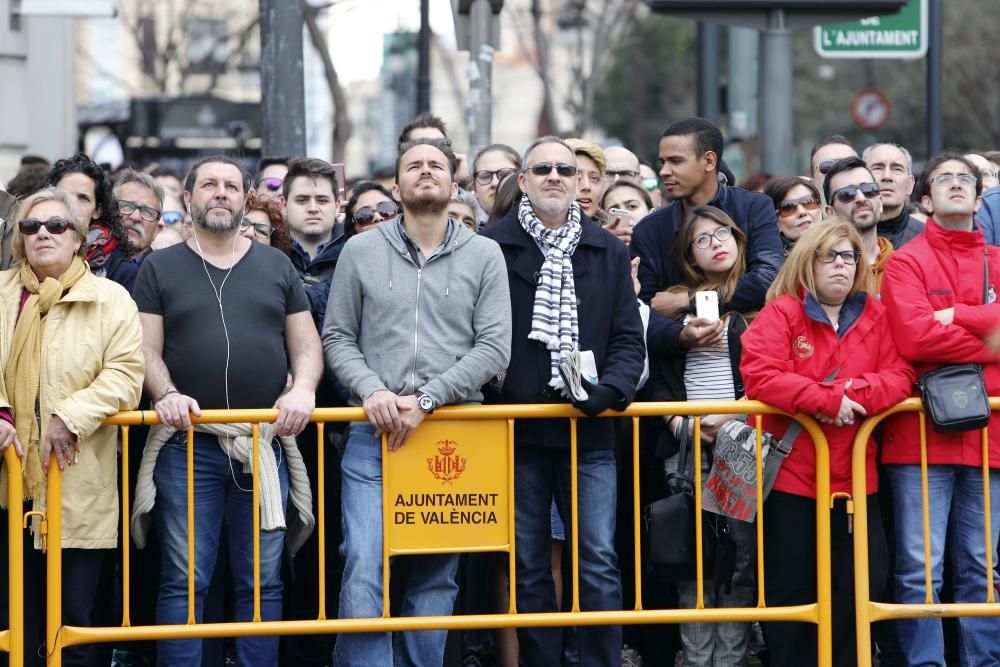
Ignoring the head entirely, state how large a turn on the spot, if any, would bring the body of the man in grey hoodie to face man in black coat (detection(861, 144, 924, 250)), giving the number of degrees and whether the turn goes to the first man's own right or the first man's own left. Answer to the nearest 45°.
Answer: approximately 135° to the first man's own left

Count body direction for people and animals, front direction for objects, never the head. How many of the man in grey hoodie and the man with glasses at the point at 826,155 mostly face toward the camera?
2

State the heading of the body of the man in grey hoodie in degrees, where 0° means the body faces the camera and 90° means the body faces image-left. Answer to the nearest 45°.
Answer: approximately 0°

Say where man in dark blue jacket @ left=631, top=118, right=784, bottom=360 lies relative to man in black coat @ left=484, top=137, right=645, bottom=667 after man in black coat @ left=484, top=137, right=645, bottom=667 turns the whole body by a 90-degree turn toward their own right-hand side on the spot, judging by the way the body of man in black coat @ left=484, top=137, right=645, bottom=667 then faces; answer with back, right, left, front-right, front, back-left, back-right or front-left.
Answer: back-right

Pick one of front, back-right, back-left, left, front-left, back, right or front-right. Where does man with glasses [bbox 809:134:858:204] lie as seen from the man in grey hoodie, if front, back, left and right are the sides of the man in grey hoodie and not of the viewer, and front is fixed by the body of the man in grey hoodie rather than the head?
back-left

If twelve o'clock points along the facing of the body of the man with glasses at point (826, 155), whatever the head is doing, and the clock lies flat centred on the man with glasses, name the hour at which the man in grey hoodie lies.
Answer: The man in grey hoodie is roughly at 1 o'clock from the man with glasses.

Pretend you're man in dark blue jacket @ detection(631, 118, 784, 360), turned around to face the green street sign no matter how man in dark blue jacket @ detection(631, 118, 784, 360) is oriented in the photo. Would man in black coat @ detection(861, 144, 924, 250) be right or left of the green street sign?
right

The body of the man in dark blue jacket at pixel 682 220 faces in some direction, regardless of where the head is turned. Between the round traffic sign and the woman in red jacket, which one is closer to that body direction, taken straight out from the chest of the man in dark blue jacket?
the woman in red jacket

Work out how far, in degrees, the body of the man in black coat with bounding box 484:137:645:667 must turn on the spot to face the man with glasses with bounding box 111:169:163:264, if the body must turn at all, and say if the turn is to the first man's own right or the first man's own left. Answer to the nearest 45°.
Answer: approximately 135° to the first man's own right

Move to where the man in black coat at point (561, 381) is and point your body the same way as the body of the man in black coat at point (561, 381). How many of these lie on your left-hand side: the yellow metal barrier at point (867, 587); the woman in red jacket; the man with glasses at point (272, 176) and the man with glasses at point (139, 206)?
2

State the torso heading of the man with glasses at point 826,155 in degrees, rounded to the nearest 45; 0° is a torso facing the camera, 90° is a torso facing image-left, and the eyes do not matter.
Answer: approximately 0°
